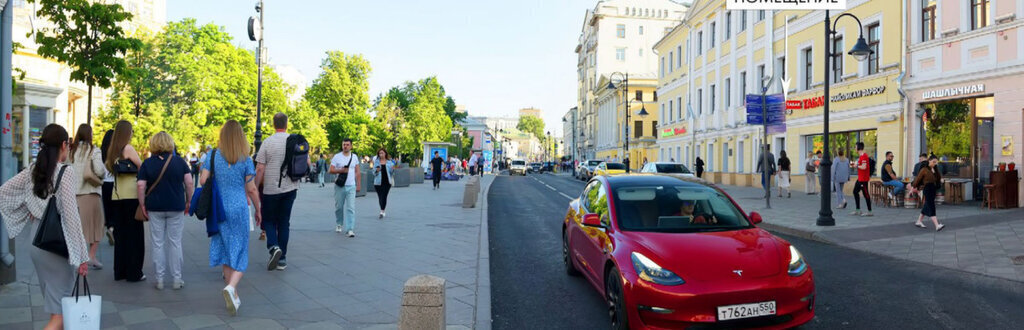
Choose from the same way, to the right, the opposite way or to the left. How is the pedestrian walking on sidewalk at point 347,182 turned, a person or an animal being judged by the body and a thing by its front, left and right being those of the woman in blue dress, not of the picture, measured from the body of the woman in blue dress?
the opposite way

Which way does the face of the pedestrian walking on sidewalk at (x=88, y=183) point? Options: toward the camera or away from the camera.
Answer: away from the camera

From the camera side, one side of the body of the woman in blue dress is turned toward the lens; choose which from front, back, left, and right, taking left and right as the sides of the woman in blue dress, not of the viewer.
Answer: back

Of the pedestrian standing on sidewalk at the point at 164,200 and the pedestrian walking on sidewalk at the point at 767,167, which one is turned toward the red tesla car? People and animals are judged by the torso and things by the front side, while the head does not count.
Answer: the pedestrian walking on sidewalk at the point at 767,167

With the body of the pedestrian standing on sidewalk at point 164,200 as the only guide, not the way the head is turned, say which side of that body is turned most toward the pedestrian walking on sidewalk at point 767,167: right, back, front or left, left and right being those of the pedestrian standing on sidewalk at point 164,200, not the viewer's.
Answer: right

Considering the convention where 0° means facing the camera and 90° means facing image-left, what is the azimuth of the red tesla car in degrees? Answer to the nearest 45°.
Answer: approximately 315°

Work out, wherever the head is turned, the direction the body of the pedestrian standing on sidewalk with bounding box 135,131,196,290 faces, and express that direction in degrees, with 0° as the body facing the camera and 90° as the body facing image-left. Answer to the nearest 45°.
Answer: approximately 180°
